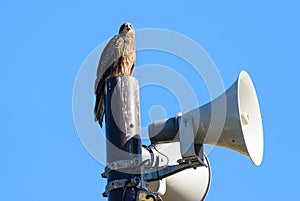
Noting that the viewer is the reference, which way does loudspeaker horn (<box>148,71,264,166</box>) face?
facing to the right of the viewer

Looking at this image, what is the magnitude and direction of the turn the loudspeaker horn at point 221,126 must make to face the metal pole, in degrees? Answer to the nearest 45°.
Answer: approximately 180°
